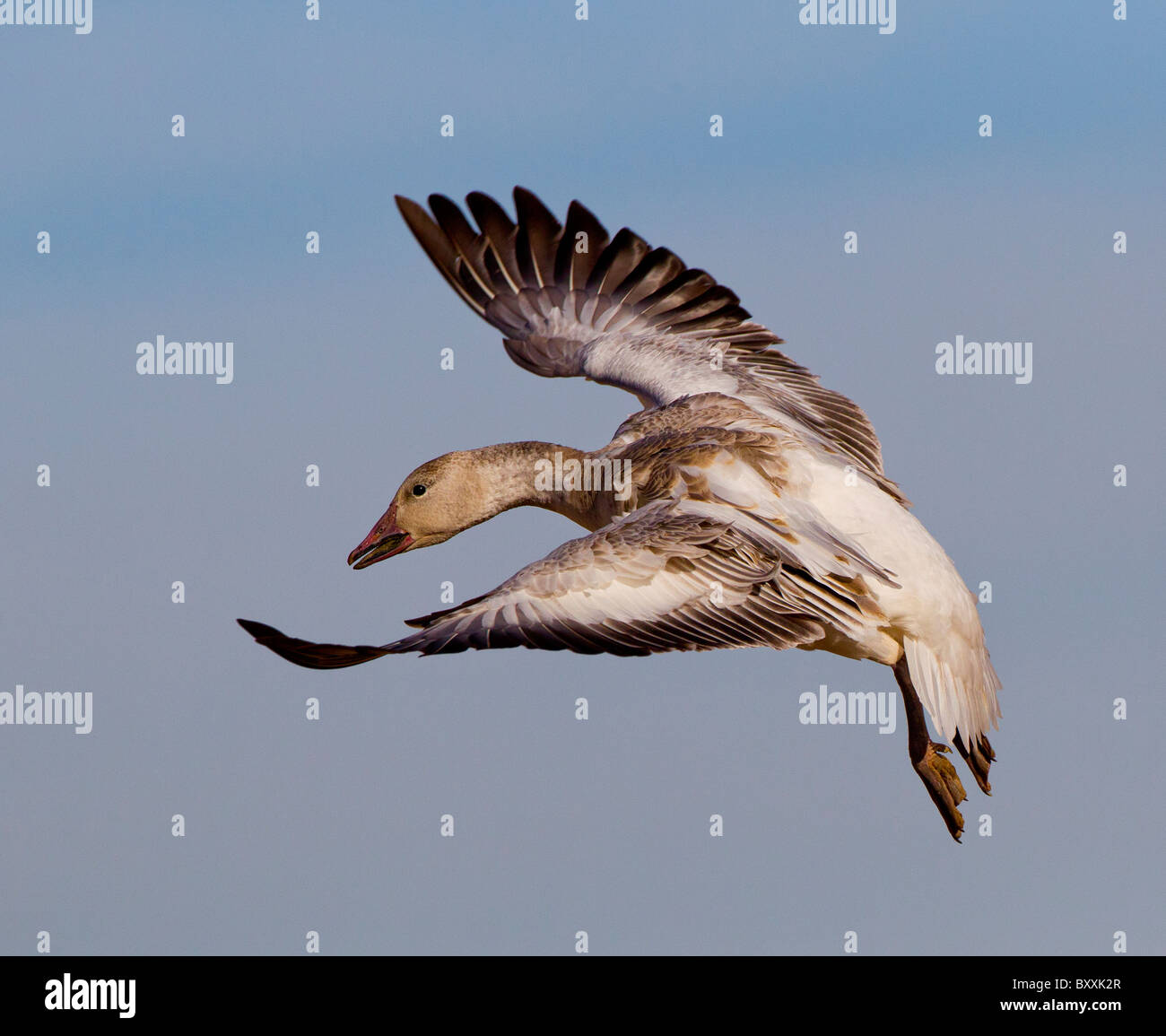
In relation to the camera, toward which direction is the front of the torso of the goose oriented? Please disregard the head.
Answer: to the viewer's left
